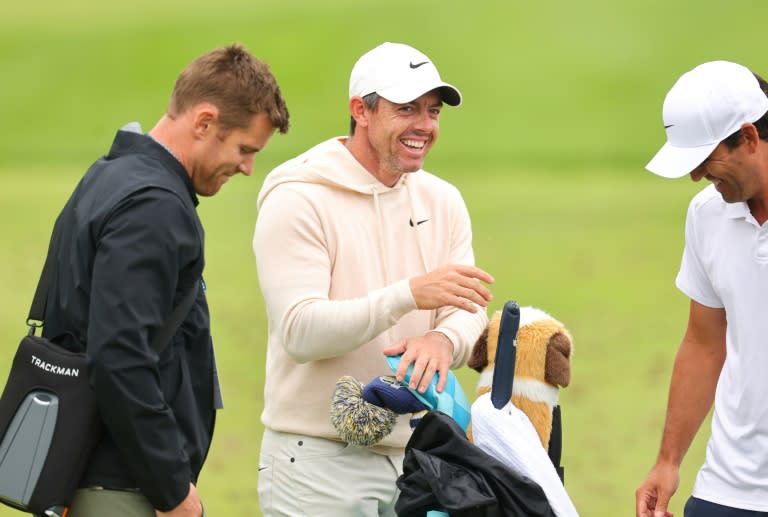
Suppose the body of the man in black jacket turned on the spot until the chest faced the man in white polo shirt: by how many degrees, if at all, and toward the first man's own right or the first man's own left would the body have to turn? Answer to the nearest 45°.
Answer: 0° — they already face them

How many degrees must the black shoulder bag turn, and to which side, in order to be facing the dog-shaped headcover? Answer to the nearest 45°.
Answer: approximately 90° to its left

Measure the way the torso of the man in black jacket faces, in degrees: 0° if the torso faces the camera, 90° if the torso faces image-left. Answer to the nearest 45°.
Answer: approximately 270°

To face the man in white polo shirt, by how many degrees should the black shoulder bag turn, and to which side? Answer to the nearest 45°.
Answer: approximately 90° to its left

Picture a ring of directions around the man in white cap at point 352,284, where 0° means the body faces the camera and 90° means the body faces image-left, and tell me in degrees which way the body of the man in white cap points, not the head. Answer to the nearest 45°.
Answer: approximately 315°
